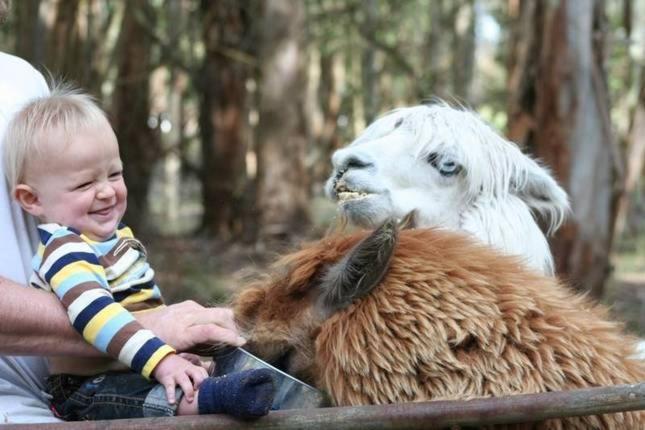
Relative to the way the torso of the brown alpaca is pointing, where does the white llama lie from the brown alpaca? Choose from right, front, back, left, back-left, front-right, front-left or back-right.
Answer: right

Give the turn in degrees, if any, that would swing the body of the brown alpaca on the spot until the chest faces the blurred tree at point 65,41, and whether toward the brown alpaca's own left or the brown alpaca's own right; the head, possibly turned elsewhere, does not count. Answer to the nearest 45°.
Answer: approximately 45° to the brown alpaca's own right

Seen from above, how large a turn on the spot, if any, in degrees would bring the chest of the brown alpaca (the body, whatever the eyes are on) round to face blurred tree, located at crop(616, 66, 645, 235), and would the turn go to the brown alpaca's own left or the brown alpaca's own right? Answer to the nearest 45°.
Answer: approximately 90° to the brown alpaca's own right

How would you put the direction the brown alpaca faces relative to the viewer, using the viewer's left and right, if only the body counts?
facing to the left of the viewer

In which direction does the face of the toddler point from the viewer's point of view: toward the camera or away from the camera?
toward the camera
